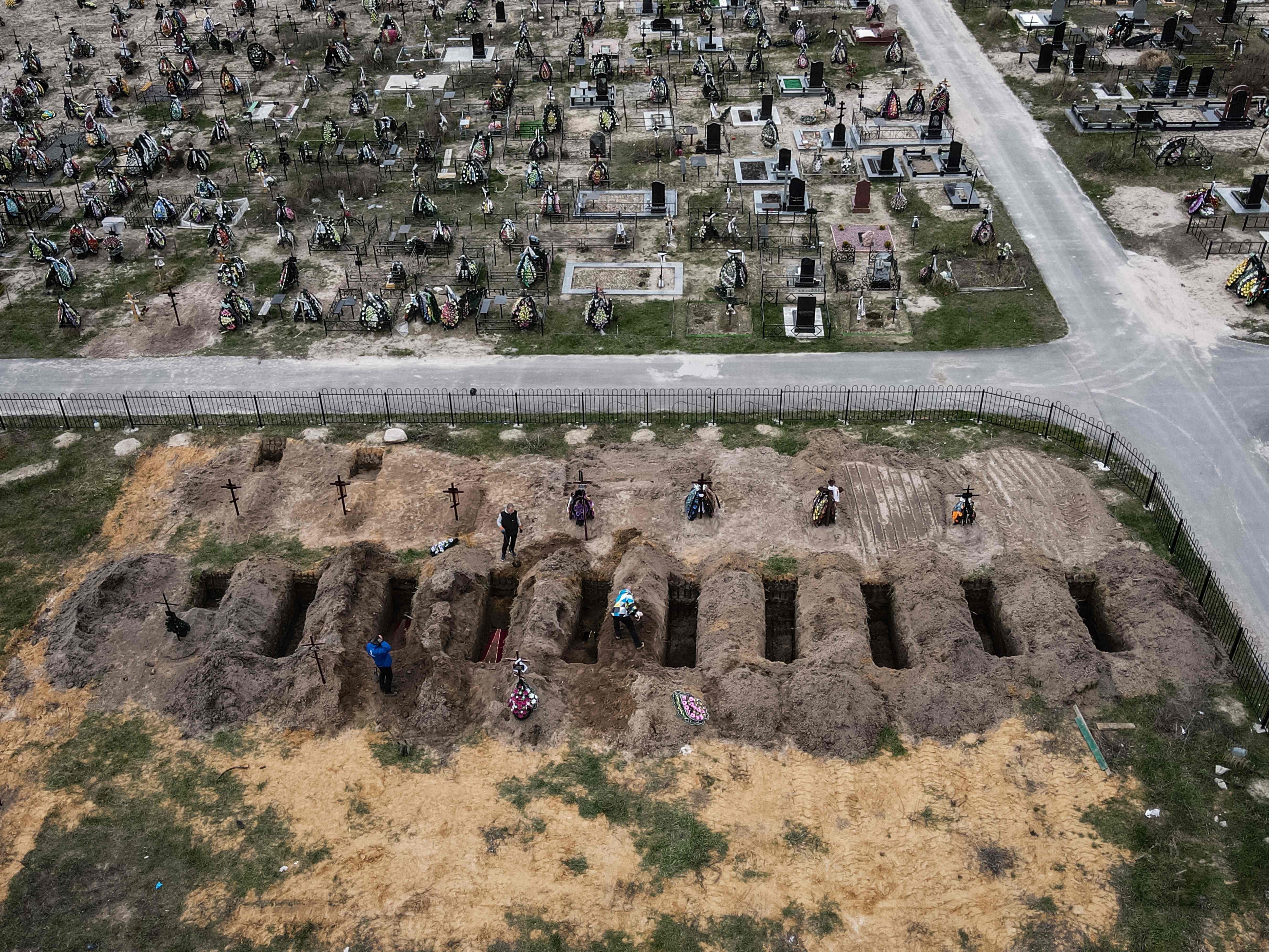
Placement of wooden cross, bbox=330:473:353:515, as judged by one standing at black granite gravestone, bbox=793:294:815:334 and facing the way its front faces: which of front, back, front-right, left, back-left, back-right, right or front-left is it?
front-right

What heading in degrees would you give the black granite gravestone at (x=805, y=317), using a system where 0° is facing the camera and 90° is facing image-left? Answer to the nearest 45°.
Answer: approximately 0°

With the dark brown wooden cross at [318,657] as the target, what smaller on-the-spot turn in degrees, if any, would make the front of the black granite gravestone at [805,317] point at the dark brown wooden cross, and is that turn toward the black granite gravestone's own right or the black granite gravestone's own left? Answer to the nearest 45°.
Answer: approximately 45° to the black granite gravestone's own right
